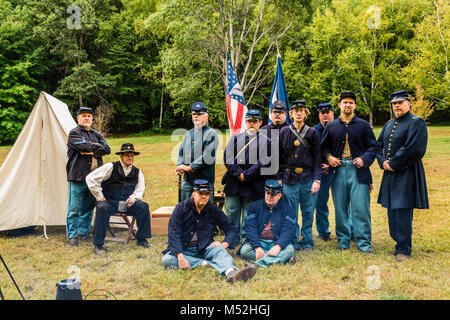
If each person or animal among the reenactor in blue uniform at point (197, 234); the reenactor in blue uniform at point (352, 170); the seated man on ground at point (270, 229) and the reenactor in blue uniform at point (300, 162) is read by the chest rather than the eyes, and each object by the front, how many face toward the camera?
4

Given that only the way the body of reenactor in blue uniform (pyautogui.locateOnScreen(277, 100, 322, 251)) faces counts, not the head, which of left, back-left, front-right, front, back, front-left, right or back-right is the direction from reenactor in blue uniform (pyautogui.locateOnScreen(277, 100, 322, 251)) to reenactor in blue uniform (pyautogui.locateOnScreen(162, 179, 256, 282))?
front-right

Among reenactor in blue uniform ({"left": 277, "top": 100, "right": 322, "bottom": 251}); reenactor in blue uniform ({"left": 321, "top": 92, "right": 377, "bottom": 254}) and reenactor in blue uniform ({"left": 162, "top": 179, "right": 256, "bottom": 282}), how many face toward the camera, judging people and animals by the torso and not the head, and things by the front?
3

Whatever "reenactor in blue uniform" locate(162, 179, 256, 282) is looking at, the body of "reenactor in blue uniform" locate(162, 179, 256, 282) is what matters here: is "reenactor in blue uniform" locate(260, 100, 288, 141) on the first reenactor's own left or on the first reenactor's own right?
on the first reenactor's own left

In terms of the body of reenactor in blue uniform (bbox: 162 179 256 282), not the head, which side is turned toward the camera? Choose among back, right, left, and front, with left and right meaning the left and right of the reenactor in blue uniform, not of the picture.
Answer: front

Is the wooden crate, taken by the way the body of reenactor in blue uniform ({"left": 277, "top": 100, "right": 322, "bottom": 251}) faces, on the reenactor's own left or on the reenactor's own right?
on the reenactor's own right

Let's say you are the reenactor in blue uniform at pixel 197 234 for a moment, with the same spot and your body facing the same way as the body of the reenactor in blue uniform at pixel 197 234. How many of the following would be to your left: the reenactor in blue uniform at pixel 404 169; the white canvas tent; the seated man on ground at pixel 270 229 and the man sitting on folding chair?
2

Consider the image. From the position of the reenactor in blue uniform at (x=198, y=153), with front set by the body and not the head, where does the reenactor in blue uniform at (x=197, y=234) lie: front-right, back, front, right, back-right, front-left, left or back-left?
front-left

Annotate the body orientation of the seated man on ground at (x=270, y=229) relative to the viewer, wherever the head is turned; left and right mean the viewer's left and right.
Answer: facing the viewer

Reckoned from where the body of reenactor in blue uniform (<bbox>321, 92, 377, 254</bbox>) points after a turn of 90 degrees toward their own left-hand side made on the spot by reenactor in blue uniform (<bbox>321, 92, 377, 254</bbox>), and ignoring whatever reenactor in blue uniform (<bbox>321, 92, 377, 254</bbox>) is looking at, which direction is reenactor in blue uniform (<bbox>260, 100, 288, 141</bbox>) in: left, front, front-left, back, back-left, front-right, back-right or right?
back

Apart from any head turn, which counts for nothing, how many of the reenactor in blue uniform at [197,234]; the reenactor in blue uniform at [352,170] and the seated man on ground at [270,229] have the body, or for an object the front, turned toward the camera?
3

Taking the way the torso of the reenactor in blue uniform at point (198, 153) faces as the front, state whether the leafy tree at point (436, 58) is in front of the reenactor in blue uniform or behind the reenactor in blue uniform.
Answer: behind
